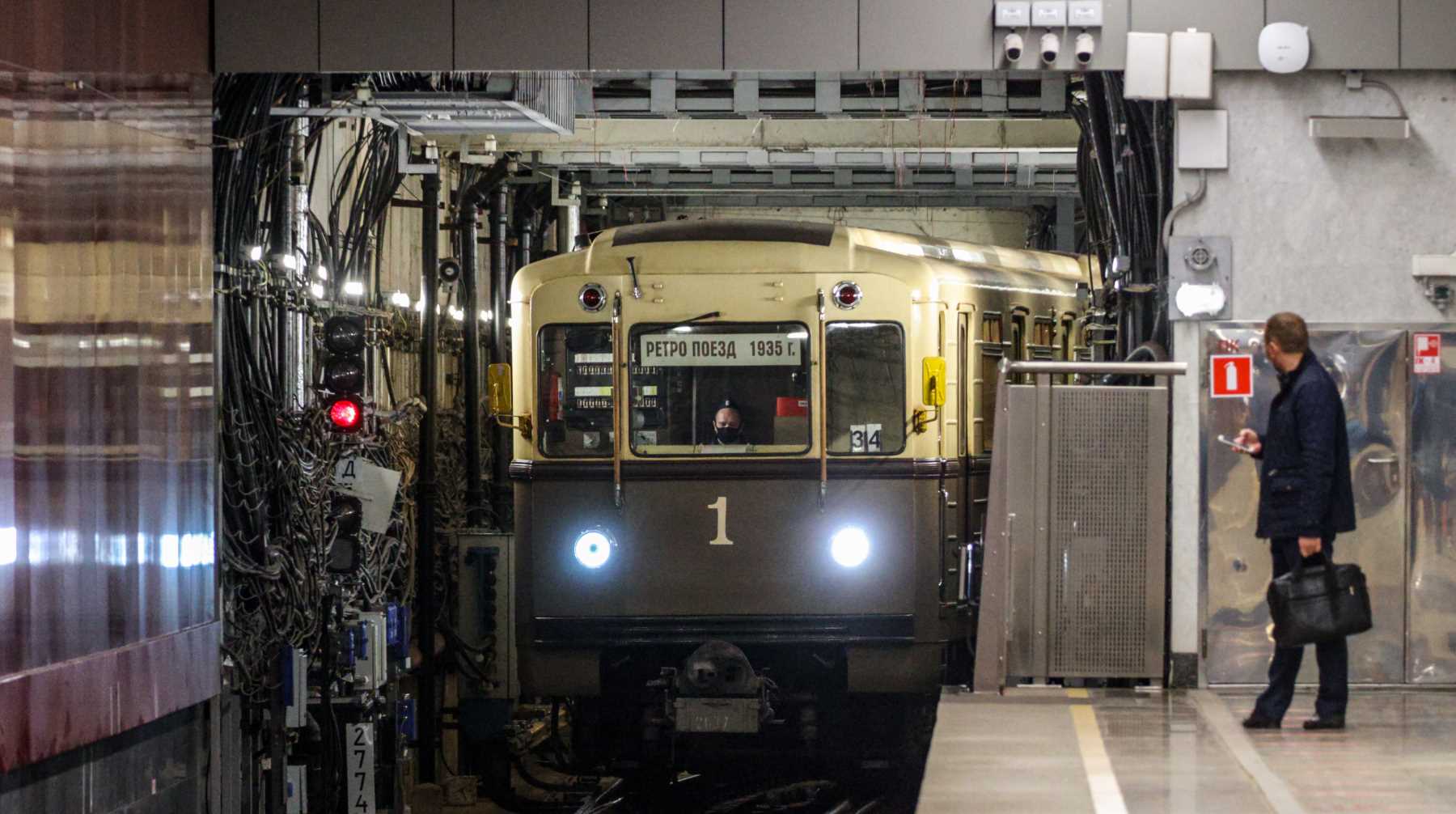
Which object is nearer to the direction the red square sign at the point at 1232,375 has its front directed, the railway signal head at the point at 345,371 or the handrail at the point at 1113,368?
the handrail

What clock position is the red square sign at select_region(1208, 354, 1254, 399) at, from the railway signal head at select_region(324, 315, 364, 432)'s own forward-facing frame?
The red square sign is roughly at 10 o'clock from the railway signal head.

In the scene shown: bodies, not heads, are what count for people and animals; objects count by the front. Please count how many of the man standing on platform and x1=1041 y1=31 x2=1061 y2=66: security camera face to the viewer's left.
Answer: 1

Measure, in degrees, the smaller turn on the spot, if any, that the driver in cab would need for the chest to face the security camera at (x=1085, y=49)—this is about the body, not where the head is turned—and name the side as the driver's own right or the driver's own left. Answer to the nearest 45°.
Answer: approximately 45° to the driver's own left

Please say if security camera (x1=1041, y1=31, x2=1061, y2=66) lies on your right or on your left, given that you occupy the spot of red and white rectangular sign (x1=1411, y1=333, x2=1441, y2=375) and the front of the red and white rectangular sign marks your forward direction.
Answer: on your right
